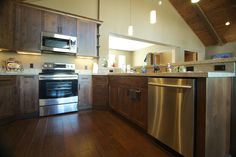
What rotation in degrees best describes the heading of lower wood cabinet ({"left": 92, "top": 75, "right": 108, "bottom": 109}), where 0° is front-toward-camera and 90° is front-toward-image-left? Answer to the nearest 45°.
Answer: approximately 0°

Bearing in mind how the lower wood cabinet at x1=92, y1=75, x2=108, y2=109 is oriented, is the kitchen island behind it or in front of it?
in front

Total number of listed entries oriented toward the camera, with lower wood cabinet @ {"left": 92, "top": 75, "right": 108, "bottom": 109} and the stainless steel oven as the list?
2

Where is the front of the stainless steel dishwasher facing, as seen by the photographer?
facing the viewer and to the left of the viewer

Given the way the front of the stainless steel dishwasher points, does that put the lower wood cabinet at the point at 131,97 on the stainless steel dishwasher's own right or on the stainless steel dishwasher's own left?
on the stainless steel dishwasher's own right

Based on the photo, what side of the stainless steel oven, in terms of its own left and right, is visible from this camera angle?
front

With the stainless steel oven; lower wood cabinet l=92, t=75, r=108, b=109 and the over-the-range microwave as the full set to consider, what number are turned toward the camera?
3

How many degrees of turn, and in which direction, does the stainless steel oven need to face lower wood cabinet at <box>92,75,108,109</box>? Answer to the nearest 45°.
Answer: approximately 90° to its left

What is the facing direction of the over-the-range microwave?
toward the camera

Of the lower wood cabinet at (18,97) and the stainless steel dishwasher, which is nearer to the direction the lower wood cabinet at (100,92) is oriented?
the stainless steel dishwasher
